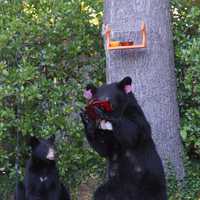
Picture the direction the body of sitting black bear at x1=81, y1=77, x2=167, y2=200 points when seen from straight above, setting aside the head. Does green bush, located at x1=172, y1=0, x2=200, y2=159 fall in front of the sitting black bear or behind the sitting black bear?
behind

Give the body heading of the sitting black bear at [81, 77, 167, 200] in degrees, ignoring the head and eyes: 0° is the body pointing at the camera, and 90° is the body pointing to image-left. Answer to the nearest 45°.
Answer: approximately 45°

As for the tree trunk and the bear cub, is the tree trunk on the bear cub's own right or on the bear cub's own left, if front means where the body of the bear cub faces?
on the bear cub's own left

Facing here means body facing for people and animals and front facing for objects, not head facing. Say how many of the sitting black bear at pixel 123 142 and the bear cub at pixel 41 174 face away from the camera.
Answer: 0

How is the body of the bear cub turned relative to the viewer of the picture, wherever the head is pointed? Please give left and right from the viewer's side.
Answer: facing the viewer
